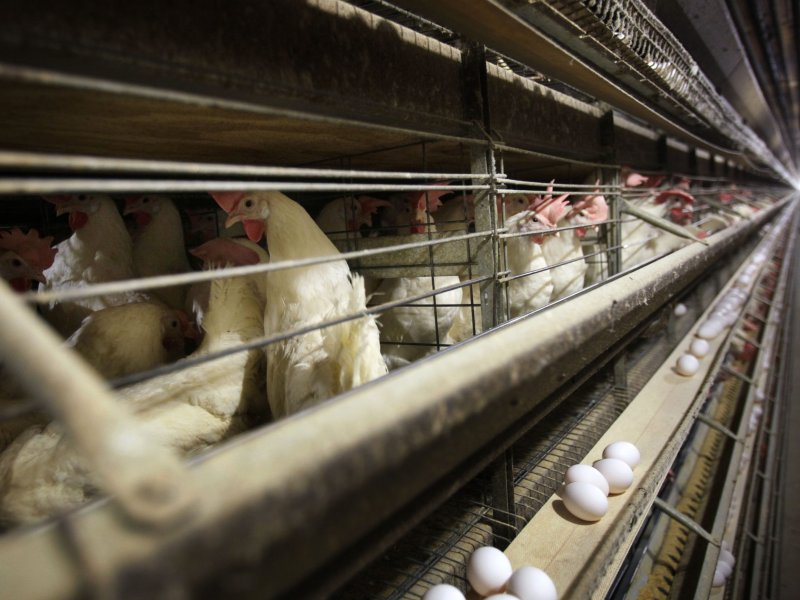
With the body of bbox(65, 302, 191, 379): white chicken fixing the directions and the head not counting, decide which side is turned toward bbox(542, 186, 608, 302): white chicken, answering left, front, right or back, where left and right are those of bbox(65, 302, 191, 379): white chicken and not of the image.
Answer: front

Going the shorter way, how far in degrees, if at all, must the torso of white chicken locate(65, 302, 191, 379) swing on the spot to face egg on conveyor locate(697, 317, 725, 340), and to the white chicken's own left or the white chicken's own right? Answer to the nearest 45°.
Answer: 0° — it already faces it

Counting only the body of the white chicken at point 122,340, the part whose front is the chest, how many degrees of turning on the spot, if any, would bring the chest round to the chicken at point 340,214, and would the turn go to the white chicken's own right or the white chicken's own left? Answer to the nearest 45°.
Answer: approximately 45° to the white chicken's own left

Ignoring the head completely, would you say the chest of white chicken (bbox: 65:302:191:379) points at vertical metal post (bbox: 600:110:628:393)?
yes

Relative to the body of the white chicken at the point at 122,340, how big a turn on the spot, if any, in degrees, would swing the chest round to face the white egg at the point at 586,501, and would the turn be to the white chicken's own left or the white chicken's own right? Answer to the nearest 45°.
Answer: approximately 45° to the white chicken's own right

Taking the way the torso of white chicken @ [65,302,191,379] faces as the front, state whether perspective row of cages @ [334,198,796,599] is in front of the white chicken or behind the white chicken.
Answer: in front

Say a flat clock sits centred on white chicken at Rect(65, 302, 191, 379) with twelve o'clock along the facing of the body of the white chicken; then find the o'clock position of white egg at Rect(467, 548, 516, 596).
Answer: The white egg is roughly at 2 o'clock from the white chicken.

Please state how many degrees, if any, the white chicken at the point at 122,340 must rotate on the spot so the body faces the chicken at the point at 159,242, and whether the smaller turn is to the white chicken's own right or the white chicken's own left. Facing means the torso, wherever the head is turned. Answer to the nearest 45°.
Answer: approximately 90° to the white chicken's own left

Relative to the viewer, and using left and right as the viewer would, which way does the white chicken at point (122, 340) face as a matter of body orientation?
facing to the right of the viewer

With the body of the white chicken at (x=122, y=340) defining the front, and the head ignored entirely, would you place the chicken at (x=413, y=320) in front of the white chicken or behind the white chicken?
in front
